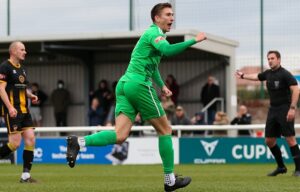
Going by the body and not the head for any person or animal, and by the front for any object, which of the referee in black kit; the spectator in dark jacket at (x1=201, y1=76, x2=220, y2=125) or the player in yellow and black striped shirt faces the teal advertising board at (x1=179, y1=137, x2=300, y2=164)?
the spectator in dark jacket

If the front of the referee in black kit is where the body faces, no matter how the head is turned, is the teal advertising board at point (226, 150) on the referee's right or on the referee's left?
on the referee's right

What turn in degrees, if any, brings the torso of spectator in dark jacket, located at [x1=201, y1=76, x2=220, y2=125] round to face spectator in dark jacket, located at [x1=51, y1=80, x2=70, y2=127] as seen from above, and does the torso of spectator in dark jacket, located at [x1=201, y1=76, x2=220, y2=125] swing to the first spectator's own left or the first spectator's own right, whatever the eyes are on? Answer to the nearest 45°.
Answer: approximately 90° to the first spectator's own right

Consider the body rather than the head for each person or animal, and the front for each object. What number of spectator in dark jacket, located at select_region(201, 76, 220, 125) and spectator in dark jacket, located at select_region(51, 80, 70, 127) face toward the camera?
2

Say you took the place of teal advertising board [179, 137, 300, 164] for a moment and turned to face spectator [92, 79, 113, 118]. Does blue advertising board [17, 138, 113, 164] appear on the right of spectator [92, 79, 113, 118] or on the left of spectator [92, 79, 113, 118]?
left

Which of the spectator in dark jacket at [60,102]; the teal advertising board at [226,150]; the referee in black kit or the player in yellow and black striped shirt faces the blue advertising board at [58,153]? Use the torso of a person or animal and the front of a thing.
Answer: the spectator in dark jacket

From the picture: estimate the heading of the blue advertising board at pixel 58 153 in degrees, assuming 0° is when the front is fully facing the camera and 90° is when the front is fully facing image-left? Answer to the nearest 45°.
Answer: approximately 0°

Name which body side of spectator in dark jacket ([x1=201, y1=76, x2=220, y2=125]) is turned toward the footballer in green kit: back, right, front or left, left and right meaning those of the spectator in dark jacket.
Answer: front

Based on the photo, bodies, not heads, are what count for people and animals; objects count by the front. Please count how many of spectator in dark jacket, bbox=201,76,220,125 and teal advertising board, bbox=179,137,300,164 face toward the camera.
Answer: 2
